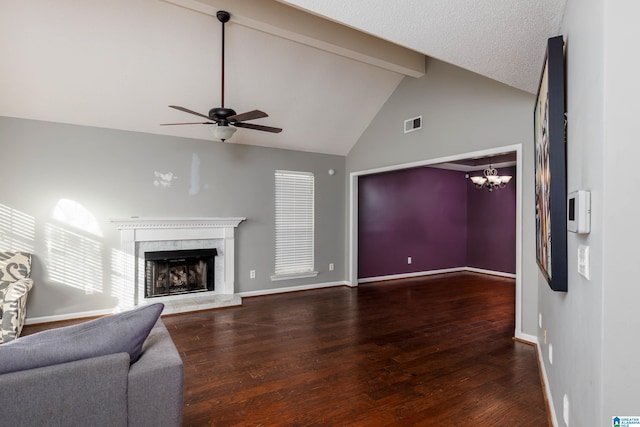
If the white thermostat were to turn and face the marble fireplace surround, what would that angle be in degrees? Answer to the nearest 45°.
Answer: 0° — it already faces it

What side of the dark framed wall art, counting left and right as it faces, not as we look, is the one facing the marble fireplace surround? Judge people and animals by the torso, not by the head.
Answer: front

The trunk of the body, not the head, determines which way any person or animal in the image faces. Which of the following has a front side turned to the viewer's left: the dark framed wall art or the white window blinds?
the dark framed wall art

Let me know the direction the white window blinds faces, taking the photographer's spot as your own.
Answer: facing the viewer and to the right of the viewer

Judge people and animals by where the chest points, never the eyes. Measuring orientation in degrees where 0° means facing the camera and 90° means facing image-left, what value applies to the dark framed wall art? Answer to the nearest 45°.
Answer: approximately 90°

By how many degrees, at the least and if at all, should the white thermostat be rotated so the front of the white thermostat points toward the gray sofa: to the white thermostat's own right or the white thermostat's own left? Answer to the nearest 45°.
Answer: approximately 45° to the white thermostat's own left

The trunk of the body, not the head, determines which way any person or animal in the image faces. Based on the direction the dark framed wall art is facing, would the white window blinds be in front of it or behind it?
in front

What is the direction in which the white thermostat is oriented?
to the viewer's left

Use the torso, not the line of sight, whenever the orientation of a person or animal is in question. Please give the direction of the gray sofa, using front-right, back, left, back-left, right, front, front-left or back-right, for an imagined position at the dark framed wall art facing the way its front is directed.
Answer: front-left

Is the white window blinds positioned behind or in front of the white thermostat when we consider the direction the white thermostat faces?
in front

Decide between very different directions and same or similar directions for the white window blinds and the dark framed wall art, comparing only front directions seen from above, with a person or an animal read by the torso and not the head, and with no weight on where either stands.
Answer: very different directions

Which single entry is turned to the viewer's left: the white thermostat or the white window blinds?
the white thermostat

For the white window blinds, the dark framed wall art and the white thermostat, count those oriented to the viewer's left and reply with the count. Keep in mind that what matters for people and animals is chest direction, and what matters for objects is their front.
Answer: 2

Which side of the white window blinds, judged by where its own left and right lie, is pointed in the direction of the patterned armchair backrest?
right
